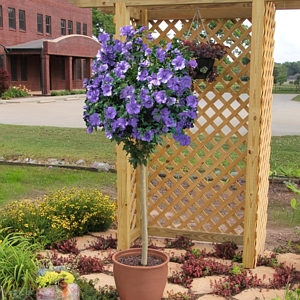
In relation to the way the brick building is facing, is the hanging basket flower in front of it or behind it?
in front

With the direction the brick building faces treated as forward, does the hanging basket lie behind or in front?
in front

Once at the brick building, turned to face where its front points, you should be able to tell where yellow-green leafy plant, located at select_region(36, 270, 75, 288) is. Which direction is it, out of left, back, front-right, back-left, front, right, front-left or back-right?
front-right

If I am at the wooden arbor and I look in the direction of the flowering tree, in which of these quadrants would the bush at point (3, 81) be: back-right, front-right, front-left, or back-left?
back-right

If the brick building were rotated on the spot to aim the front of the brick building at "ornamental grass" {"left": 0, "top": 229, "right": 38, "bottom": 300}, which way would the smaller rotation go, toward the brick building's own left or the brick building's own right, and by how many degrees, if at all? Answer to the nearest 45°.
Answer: approximately 45° to the brick building's own right

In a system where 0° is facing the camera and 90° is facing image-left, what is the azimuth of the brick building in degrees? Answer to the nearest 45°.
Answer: approximately 315°

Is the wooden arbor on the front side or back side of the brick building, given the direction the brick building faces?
on the front side
